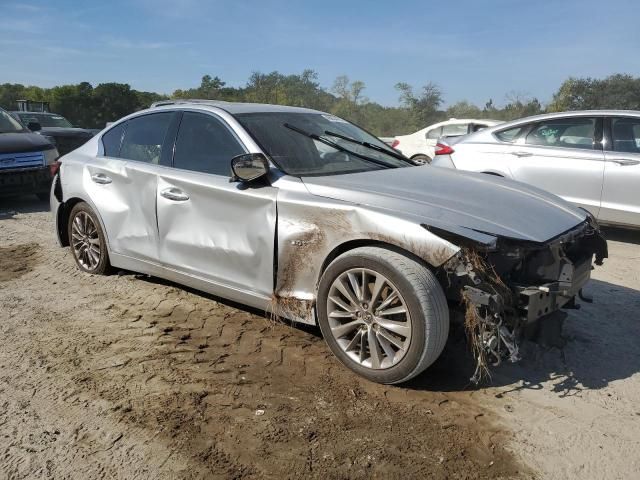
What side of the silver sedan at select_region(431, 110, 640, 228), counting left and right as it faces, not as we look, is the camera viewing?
right

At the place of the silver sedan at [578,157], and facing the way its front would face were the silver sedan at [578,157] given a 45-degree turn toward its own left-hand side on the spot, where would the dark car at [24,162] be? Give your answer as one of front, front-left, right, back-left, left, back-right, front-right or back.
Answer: back-left

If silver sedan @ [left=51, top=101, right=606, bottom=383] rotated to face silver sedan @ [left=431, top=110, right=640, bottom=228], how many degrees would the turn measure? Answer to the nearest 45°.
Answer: approximately 90° to its left

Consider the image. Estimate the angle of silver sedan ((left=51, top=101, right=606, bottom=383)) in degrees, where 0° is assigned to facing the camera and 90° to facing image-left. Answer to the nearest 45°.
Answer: approximately 315°

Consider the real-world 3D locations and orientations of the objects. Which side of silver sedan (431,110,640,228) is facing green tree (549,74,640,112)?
left

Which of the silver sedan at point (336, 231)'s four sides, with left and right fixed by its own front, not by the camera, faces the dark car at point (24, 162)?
back
